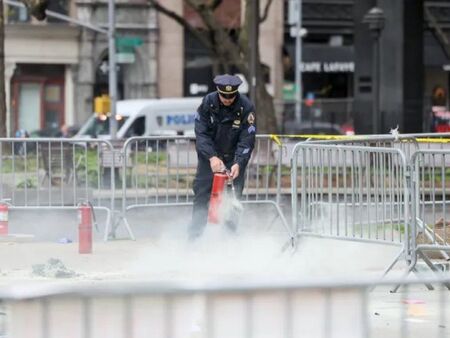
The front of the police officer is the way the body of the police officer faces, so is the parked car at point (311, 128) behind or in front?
behind

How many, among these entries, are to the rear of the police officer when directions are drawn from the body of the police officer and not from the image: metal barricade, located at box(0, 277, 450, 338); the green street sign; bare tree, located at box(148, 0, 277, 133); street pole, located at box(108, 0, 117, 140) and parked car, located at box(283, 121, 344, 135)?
4

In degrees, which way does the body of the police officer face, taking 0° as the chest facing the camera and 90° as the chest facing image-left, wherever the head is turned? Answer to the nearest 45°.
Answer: approximately 0°

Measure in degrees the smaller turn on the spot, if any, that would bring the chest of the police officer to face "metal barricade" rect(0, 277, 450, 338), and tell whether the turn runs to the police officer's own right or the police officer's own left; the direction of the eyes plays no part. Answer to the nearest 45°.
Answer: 0° — they already face it

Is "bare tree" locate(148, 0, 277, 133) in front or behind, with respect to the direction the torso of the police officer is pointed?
behind
